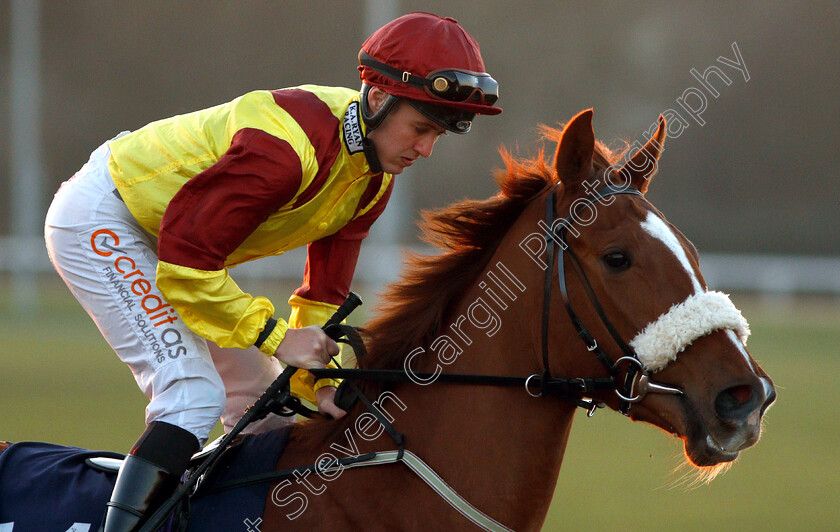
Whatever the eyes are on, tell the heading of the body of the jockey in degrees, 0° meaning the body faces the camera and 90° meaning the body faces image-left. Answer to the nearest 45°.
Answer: approximately 270°

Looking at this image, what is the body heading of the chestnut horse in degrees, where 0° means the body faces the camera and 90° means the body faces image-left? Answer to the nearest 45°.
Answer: approximately 270°
